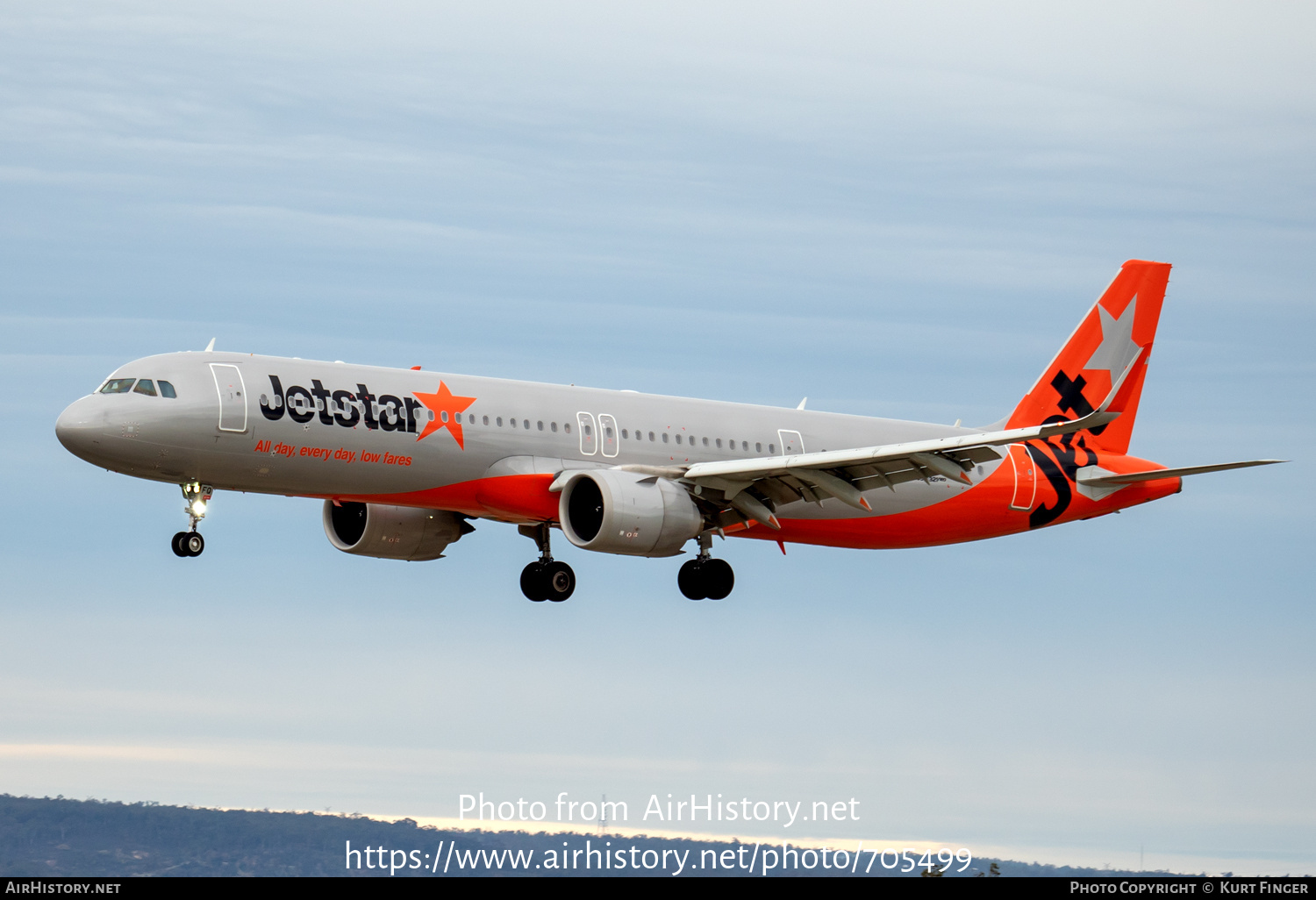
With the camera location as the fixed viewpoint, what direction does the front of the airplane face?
facing the viewer and to the left of the viewer
